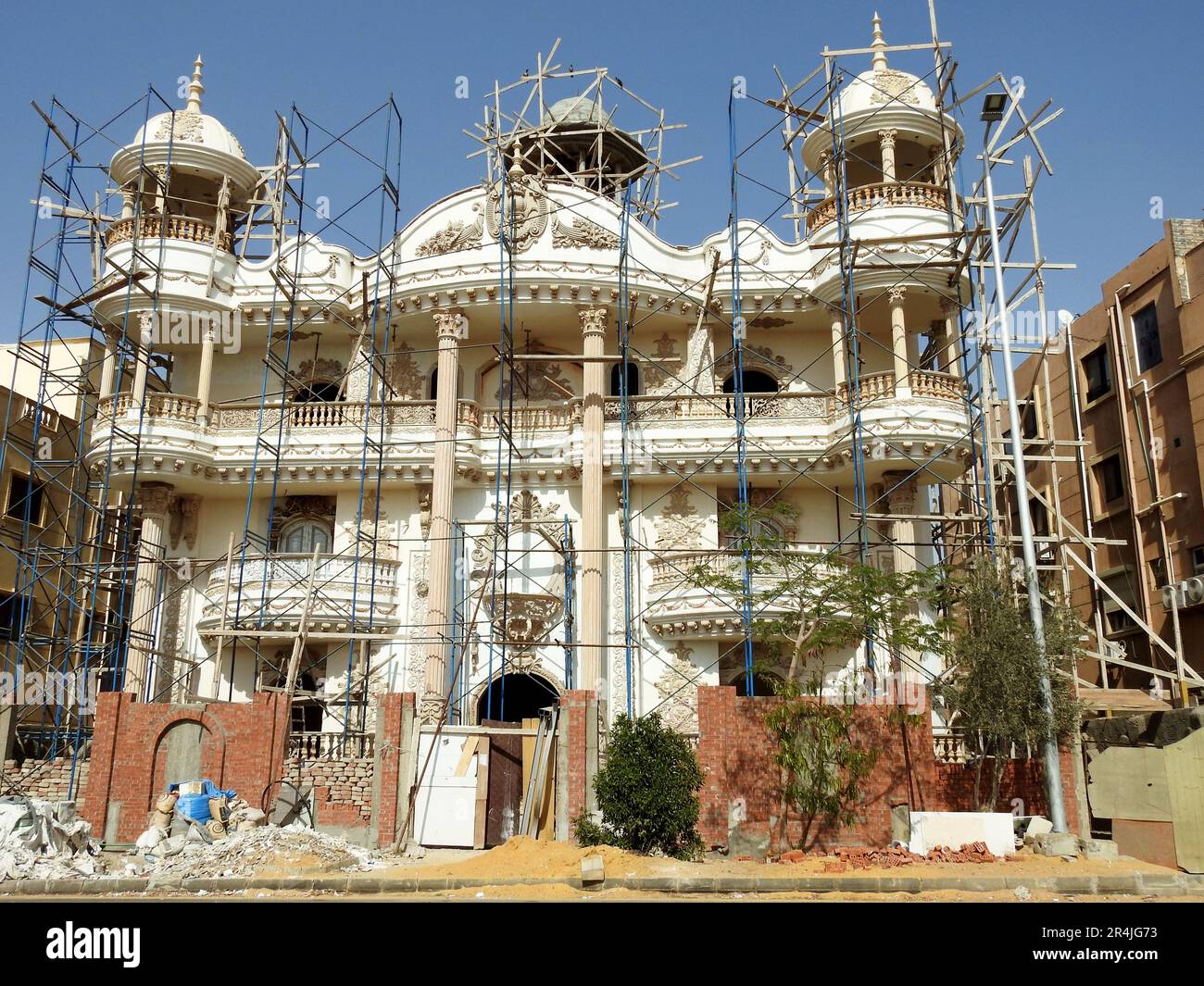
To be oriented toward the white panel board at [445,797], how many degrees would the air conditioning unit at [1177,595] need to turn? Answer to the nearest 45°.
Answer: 0° — it already faces it

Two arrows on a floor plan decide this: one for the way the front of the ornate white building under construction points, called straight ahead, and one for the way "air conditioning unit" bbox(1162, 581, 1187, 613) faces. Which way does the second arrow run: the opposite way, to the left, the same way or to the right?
to the right

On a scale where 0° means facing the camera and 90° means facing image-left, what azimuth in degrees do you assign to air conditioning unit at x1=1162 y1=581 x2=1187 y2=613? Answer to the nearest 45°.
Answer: approximately 45°

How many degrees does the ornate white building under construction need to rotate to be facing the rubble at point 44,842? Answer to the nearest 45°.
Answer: approximately 45° to its right

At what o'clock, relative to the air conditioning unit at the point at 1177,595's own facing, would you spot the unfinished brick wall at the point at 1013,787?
The unfinished brick wall is roughly at 11 o'clock from the air conditioning unit.

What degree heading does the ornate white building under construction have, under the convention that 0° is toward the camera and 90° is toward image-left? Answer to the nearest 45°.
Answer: approximately 0°

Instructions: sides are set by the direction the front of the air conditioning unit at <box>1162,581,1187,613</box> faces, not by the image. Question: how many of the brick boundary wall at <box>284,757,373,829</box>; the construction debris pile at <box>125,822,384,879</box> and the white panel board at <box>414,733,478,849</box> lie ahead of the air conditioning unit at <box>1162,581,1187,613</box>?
3

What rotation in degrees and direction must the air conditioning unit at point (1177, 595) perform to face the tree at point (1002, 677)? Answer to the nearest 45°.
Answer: approximately 45° to its left
